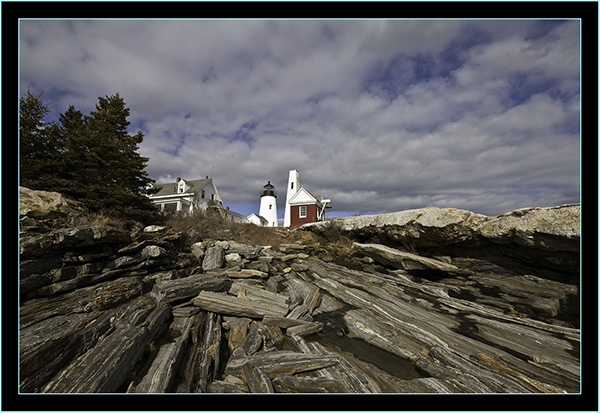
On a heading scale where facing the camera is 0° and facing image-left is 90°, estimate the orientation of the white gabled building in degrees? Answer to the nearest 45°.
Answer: approximately 45°

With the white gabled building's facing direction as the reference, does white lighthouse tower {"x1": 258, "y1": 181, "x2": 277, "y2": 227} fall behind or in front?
behind
